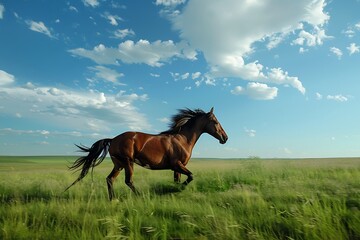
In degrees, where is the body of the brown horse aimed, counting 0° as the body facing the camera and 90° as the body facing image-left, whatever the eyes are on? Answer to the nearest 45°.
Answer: approximately 270°
